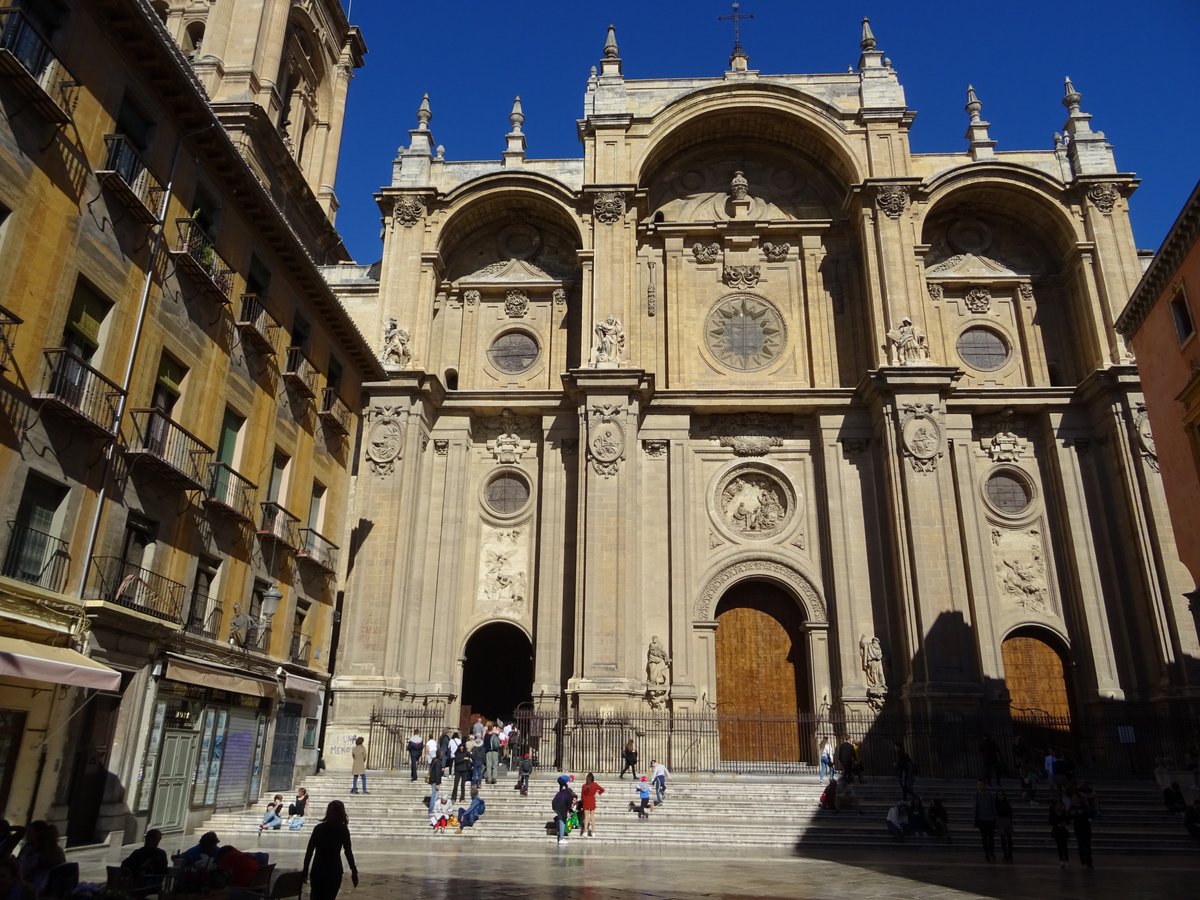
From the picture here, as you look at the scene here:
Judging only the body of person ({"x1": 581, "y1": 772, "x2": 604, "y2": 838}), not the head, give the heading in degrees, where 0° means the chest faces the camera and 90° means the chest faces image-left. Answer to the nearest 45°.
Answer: approximately 180°

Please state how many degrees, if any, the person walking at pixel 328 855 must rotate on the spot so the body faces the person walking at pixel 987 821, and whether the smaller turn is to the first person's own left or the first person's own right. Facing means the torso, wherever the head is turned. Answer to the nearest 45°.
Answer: approximately 45° to the first person's own right

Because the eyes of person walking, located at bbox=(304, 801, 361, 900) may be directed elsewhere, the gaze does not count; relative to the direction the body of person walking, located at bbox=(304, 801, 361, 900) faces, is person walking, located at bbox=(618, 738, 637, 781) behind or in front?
in front

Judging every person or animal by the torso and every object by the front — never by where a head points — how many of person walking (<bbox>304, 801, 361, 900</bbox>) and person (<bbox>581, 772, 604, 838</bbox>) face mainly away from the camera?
2

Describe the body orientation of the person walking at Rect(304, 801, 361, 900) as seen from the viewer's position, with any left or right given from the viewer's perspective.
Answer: facing away from the viewer

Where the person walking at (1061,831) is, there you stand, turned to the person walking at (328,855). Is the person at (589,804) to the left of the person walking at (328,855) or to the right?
right

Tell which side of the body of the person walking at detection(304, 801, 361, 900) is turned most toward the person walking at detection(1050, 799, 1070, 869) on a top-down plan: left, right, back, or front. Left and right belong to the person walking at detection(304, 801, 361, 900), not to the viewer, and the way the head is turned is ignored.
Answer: right

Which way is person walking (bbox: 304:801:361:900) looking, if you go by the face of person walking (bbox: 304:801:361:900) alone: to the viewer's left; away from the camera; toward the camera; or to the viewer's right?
away from the camera

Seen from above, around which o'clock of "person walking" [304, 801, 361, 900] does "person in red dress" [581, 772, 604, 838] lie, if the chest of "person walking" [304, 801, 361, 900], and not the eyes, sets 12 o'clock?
"person in red dress" [581, 772, 604, 838] is roughly at 1 o'clock from "person walking" [304, 801, 361, 900].

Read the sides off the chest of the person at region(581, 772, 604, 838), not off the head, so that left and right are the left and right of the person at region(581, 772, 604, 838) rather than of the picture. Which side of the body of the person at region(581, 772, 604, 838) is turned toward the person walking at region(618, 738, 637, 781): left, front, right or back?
front
